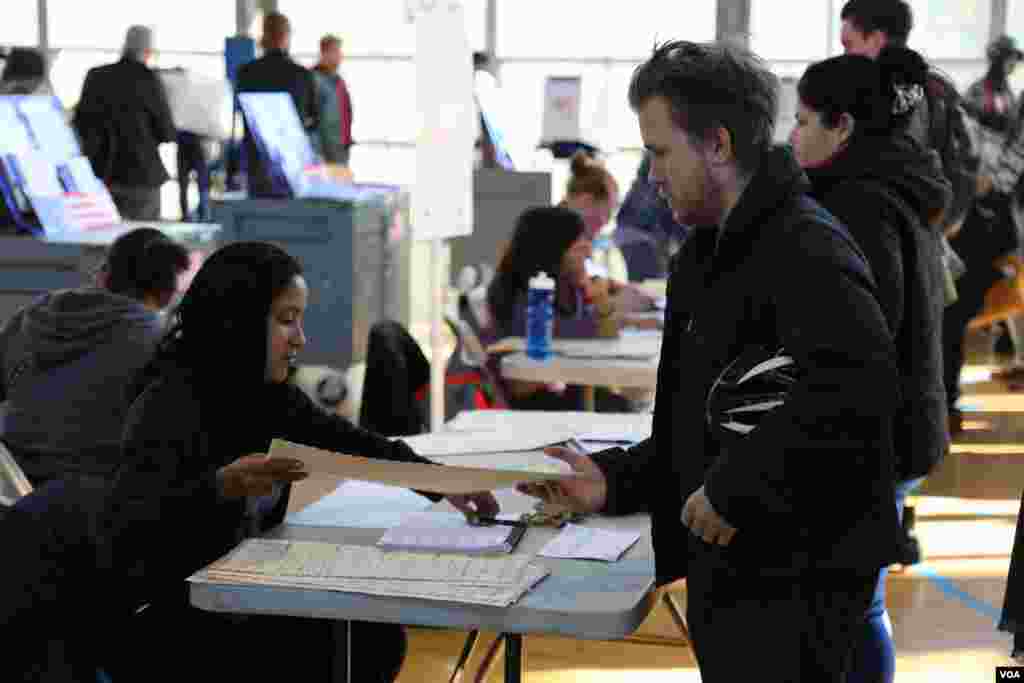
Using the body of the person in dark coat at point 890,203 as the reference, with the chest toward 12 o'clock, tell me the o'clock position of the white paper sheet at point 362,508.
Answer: The white paper sheet is roughly at 11 o'clock from the person in dark coat.

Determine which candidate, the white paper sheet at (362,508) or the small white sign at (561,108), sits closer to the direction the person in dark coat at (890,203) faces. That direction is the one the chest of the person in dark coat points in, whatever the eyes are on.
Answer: the white paper sheet

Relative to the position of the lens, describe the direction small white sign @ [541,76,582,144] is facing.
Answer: facing the viewer

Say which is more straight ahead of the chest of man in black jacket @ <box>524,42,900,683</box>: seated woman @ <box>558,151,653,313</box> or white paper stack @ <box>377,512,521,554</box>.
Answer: the white paper stack

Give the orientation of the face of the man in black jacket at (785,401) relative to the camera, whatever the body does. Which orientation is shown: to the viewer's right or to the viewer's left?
to the viewer's left

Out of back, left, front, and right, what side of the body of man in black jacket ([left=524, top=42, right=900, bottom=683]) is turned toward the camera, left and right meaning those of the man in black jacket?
left

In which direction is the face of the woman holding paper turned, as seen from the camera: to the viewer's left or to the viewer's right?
to the viewer's right

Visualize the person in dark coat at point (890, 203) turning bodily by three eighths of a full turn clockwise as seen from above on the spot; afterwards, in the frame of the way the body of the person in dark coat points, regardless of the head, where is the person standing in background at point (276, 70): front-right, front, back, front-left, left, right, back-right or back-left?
left

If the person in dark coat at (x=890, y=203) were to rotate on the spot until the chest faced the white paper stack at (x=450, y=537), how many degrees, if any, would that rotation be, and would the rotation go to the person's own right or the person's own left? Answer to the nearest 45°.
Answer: approximately 45° to the person's own left

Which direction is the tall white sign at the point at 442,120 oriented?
toward the camera
